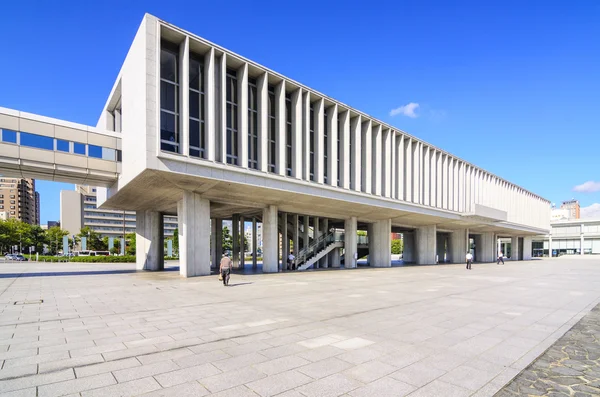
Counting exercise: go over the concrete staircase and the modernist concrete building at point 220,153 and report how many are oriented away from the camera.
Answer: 0
